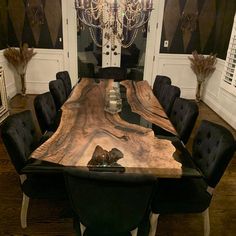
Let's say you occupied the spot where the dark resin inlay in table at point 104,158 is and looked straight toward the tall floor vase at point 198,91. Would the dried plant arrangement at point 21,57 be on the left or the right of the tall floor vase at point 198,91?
left

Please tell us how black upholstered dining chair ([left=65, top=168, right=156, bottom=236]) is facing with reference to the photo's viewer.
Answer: facing away from the viewer

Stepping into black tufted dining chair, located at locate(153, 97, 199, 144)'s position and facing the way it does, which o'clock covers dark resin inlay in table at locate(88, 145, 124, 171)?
The dark resin inlay in table is roughly at 10 o'clock from the black tufted dining chair.

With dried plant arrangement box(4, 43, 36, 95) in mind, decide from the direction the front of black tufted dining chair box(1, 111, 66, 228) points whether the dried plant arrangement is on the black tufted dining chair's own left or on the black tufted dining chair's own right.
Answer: on the black tufted dining chair's own left

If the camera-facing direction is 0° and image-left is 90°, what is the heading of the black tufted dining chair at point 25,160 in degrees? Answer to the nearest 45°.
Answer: approximately 270°

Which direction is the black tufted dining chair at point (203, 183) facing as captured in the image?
to the viewer's left

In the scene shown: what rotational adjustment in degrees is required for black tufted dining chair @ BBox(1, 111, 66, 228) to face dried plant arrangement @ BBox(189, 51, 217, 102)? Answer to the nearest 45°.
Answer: approximately 45° to its left

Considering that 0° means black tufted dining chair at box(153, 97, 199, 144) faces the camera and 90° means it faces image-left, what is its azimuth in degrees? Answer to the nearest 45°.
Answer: approximately 90°
